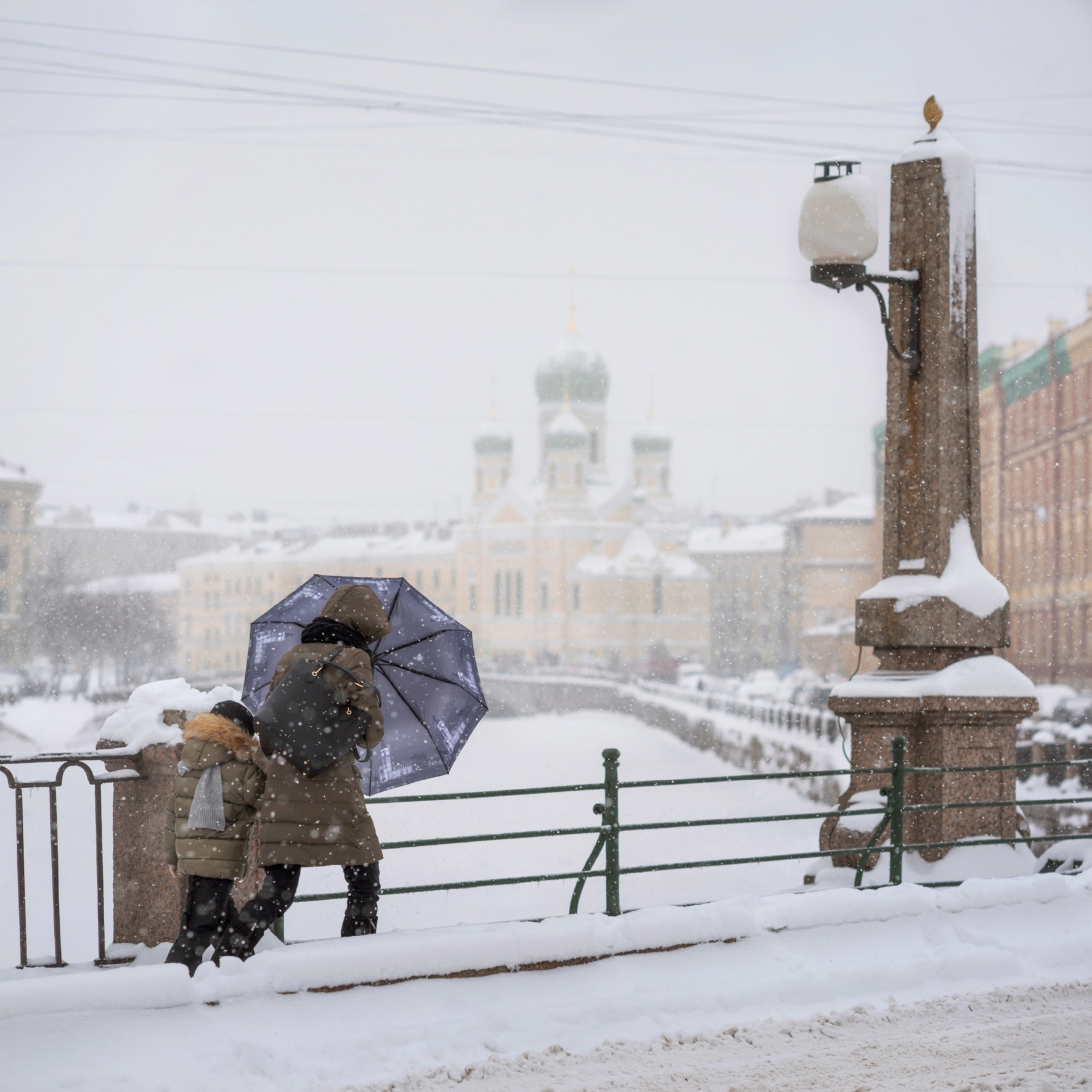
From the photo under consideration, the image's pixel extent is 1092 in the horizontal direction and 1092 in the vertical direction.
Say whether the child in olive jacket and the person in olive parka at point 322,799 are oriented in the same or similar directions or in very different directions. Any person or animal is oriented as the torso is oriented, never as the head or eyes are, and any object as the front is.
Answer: same or similar directions

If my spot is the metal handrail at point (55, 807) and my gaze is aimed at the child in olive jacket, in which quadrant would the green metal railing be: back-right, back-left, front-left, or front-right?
front-left

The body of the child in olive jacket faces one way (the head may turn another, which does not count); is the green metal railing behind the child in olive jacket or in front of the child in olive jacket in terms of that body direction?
in front

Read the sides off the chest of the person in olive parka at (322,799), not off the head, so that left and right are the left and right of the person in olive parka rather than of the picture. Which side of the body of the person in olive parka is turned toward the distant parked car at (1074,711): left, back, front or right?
front

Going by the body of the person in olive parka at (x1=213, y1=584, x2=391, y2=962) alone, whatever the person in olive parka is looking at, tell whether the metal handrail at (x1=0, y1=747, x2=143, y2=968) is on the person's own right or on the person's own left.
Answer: on the person's own left

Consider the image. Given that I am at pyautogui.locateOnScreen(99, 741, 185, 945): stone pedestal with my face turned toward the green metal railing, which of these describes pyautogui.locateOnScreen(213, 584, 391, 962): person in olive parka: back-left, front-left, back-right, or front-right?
front-right

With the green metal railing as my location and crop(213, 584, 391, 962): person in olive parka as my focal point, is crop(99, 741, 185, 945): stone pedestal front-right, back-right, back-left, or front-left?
front-right

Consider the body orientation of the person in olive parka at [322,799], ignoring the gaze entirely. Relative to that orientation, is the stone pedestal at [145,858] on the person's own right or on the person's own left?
on the person's own left

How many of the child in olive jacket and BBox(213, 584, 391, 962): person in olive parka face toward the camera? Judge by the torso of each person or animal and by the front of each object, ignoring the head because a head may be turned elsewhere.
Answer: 0
